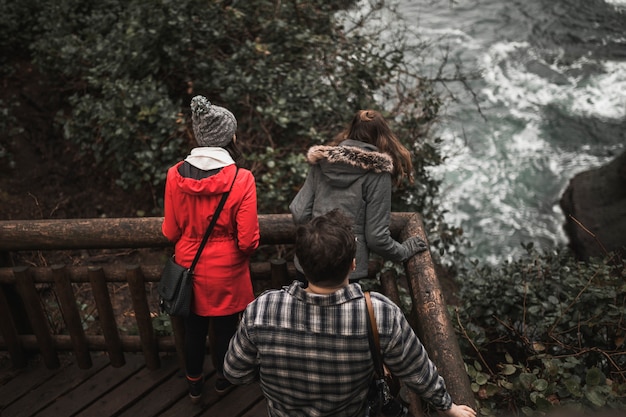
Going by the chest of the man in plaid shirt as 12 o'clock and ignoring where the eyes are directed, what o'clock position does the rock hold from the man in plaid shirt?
The rock is roughly at 1 o'clock from the man in plaid shirt.

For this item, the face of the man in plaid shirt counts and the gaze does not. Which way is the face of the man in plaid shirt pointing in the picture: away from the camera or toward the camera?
away from the camera

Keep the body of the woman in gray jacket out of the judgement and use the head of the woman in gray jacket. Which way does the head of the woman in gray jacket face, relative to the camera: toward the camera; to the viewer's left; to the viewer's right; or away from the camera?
away from the camera

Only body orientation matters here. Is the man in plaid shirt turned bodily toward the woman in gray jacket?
yes

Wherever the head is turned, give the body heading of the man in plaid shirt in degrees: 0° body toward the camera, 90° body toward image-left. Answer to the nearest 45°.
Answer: approximately 180°
